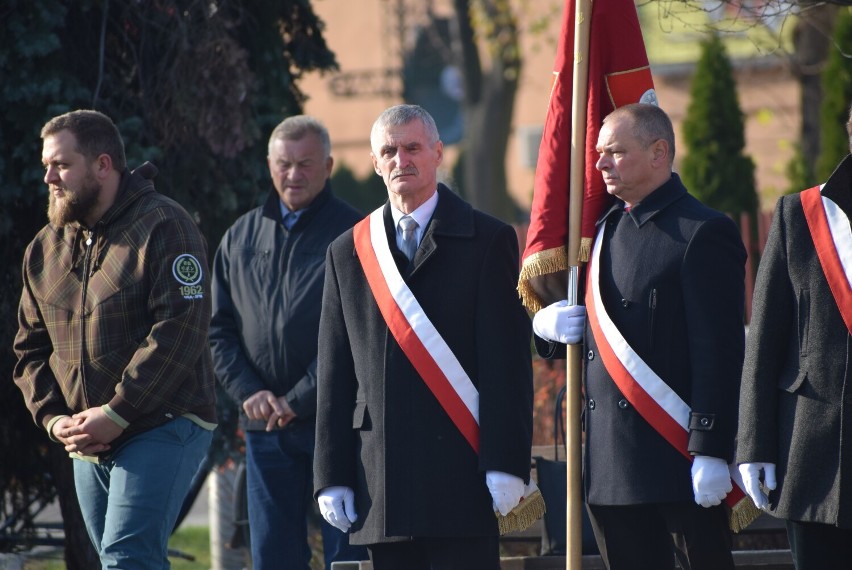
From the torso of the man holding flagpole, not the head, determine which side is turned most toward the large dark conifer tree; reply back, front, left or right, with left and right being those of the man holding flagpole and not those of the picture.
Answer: right

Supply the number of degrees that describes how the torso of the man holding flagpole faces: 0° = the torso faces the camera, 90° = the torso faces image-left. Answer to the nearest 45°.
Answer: approximately 45°

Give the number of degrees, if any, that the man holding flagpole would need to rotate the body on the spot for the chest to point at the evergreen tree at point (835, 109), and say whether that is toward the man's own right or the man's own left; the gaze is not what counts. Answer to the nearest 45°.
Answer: approximately 135° to the man's own right

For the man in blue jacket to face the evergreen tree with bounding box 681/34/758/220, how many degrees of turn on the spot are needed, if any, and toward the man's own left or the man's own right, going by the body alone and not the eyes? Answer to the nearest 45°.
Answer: approximately 135° to the man's own left

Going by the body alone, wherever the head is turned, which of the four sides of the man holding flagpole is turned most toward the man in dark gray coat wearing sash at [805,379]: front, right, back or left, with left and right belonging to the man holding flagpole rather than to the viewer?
left

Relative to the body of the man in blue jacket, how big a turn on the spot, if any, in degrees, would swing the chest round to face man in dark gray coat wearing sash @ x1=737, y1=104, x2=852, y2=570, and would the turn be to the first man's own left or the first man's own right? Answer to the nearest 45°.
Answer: approximately 45° to the first man's own left
